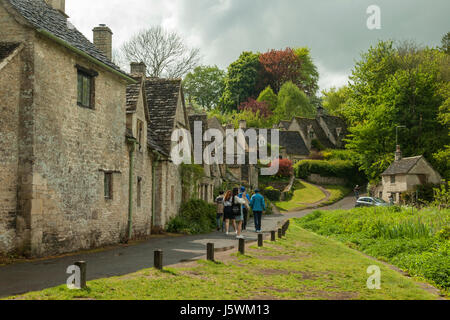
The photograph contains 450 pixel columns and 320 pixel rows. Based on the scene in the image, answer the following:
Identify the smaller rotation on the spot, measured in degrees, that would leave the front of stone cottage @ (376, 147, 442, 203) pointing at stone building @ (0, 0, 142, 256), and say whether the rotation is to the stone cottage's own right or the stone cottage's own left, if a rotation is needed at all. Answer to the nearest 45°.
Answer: approximately 45° to the stone cottage's own left

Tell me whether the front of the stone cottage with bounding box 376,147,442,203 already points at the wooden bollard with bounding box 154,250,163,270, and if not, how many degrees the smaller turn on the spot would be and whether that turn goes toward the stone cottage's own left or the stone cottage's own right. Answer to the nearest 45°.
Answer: approximately 45° to the stone cottage's own left

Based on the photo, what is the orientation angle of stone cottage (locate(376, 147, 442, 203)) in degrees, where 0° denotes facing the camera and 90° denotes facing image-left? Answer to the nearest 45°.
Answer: approximately 45°
